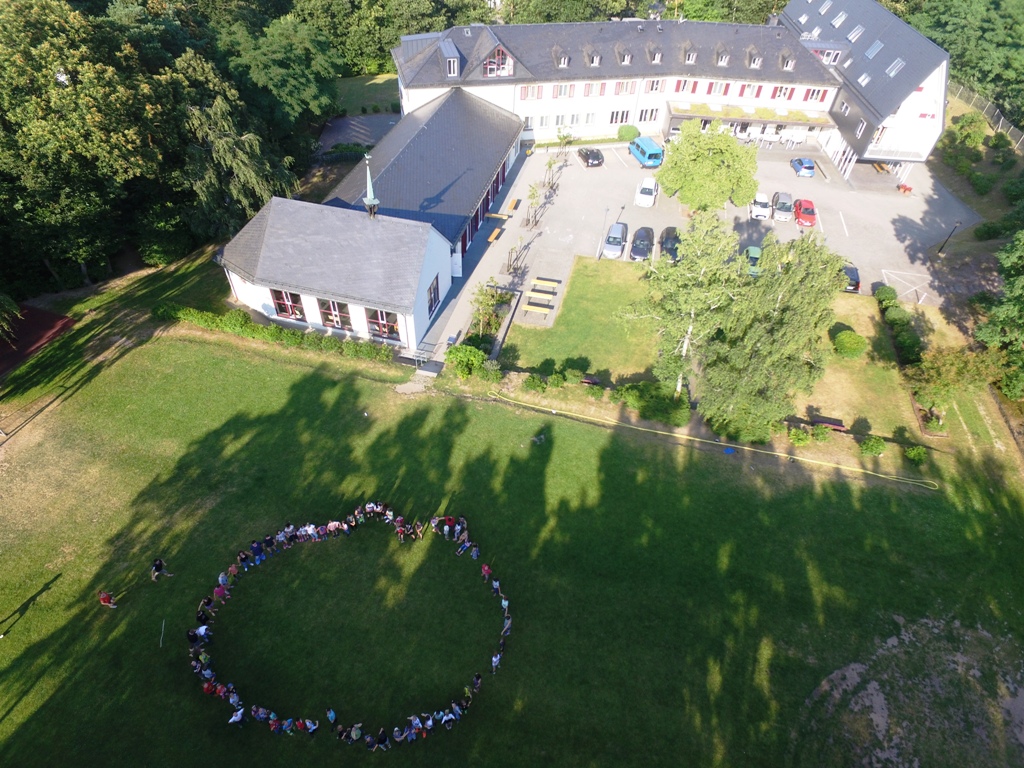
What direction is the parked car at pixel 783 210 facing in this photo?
toward the camera

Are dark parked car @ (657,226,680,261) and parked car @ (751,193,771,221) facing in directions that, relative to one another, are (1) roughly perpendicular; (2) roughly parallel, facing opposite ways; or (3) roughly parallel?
roughly parallel

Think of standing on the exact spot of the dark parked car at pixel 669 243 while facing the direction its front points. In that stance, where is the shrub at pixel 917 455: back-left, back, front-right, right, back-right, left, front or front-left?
front-left

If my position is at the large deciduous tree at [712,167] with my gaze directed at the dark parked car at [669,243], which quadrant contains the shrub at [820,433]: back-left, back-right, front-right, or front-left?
front-left

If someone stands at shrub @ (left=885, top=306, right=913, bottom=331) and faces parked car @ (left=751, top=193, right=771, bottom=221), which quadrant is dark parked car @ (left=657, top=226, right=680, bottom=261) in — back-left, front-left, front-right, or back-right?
front-left

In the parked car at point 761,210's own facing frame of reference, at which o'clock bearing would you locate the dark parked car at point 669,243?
The dark parked car is roughly at 1 o'clock from the parked car.

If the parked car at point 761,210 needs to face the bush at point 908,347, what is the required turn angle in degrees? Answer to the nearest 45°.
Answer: approximately 45° to its left

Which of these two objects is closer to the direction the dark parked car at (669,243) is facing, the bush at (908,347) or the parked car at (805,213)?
the bush

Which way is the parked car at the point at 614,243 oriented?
toward the camera

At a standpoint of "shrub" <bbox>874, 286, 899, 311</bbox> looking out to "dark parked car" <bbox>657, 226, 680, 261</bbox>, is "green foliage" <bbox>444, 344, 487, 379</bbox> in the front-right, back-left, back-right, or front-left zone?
front-left

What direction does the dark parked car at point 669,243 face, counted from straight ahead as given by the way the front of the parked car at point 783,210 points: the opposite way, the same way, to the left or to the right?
the same way

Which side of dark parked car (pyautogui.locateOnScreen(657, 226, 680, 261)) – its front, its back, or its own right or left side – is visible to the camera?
front
